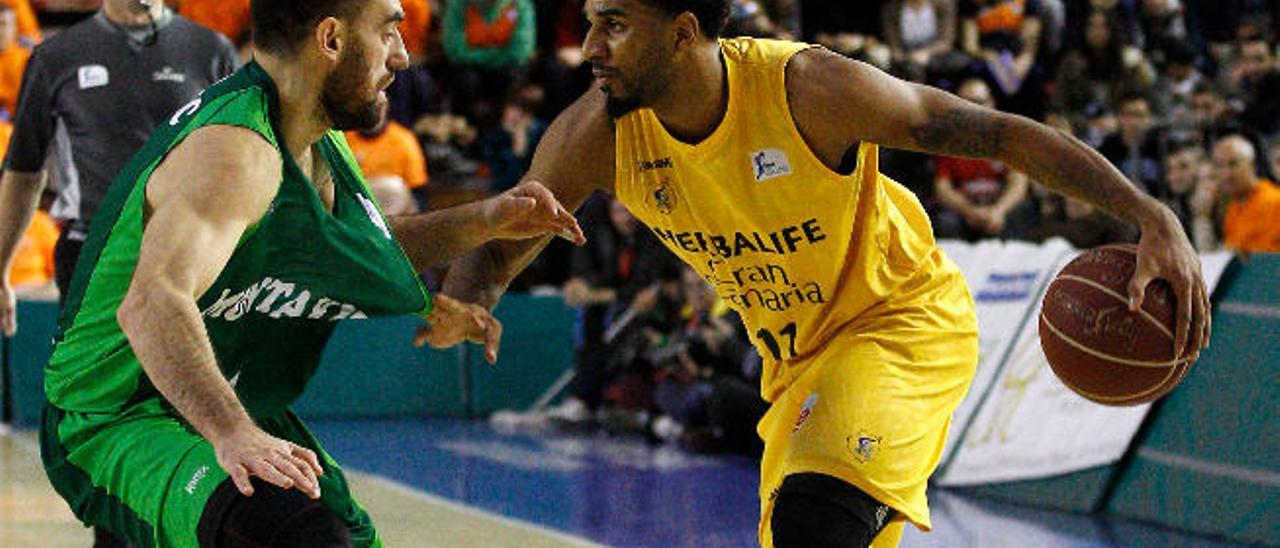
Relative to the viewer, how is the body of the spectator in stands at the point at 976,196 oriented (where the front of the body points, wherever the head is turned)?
toward the camera

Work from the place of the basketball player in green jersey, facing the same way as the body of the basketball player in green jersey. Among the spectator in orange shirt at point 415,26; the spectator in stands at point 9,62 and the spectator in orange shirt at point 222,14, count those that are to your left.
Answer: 3

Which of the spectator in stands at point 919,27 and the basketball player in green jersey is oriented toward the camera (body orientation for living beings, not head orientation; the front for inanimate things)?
the spectator in stands

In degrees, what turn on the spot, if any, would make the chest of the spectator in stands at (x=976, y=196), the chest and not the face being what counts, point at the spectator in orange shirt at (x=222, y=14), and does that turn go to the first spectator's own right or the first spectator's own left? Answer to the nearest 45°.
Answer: approximately 90° to the first spectator's own right

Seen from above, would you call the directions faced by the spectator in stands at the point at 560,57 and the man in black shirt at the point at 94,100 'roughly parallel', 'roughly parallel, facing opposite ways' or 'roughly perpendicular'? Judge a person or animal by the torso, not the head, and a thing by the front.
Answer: roughly parallel

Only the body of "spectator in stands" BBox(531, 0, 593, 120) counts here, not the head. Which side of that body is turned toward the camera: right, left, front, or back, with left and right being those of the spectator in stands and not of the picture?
front

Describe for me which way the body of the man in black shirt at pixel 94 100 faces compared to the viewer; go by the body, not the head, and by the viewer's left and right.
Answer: facing the viewer

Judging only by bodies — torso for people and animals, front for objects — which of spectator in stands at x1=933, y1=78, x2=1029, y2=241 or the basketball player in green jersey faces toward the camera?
the spectator in stands

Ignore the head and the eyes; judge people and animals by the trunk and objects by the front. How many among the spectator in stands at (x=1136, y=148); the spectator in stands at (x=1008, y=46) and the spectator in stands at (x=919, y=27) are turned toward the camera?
3

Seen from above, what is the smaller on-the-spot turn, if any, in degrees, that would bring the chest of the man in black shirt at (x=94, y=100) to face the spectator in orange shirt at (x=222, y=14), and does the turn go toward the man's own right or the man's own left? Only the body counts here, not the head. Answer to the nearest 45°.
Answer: approximately 180°

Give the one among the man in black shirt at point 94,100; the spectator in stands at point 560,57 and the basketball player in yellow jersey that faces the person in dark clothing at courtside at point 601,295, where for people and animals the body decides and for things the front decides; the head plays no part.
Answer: the spectator in stands at point 560,57

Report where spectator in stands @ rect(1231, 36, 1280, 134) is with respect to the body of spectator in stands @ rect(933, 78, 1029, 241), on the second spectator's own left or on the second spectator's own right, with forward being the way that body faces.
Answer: on the second spectator's own left

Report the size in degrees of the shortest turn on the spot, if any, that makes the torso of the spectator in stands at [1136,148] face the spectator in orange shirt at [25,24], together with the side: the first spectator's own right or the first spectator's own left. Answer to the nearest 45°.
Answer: approximately 90° to the first spectator's own right

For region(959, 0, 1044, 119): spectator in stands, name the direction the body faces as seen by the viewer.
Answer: toward the camera

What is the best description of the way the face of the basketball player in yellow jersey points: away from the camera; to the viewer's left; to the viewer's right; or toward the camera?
to the viewer's left

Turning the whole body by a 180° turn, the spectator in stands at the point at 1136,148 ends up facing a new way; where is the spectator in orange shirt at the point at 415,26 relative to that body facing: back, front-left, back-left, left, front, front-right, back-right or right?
left

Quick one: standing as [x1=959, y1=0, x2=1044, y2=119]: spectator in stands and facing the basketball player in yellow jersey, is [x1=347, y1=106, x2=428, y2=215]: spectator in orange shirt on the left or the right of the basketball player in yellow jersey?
right

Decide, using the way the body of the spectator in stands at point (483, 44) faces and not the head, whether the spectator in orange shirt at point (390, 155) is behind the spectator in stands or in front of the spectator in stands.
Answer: in front

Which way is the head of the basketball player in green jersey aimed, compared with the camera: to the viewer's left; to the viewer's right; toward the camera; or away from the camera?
to the viewer's right

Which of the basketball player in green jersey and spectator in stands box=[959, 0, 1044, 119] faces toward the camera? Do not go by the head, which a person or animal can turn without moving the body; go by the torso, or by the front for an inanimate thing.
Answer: the spectator in stands
